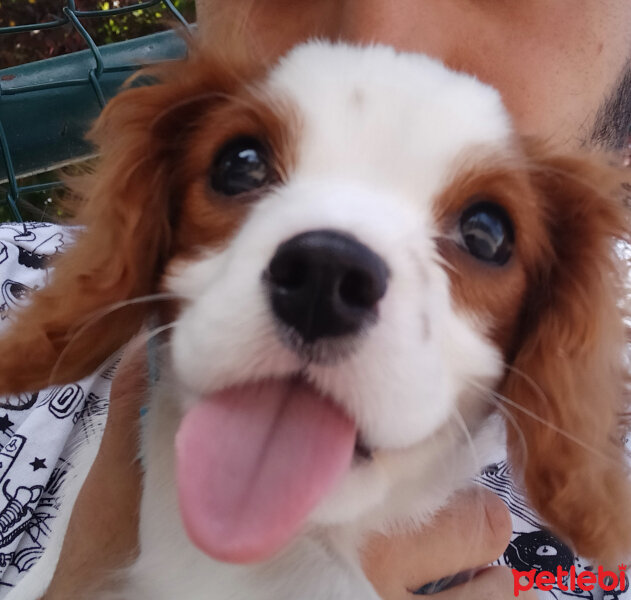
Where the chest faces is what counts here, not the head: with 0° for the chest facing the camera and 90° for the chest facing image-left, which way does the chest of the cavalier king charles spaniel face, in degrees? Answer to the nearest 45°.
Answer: approximately 0°

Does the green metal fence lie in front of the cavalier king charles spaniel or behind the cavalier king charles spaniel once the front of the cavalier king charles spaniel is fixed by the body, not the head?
behind
